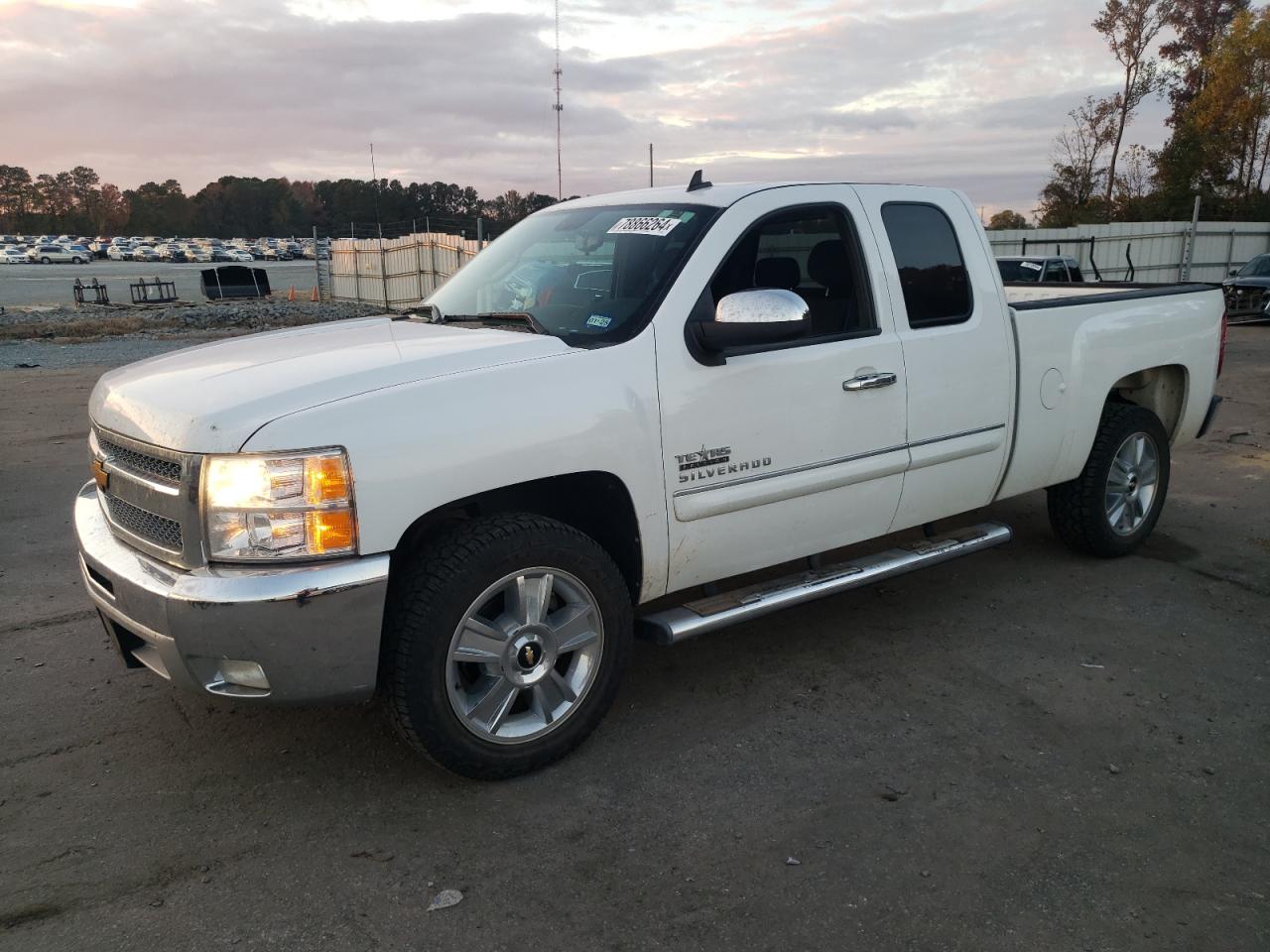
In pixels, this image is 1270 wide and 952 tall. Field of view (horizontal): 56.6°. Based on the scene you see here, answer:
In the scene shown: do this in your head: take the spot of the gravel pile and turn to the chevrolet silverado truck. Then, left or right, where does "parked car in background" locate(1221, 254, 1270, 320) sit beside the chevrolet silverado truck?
left

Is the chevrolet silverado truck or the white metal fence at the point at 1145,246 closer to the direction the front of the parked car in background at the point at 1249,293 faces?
the chevrolet silverado truck

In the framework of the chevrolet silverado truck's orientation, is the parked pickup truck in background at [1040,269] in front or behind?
behind

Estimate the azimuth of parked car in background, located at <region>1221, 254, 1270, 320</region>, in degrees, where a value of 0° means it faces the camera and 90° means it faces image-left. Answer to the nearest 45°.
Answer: approximately 45°

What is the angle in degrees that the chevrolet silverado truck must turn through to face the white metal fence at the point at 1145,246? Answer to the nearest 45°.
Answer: approximately 180°

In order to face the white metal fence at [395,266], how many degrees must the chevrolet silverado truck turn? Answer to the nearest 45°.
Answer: approximately 135° to its right

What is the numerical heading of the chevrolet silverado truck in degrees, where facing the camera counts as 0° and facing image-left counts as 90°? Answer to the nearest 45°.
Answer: approximately 45°

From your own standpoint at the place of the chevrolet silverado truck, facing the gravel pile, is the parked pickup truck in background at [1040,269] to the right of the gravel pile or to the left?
right

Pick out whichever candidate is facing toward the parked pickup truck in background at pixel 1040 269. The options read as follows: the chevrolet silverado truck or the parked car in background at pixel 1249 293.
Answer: the parked car in background at pixel 1249 293

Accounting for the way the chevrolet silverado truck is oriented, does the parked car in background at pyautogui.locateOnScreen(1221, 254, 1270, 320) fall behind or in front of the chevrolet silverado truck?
behind
